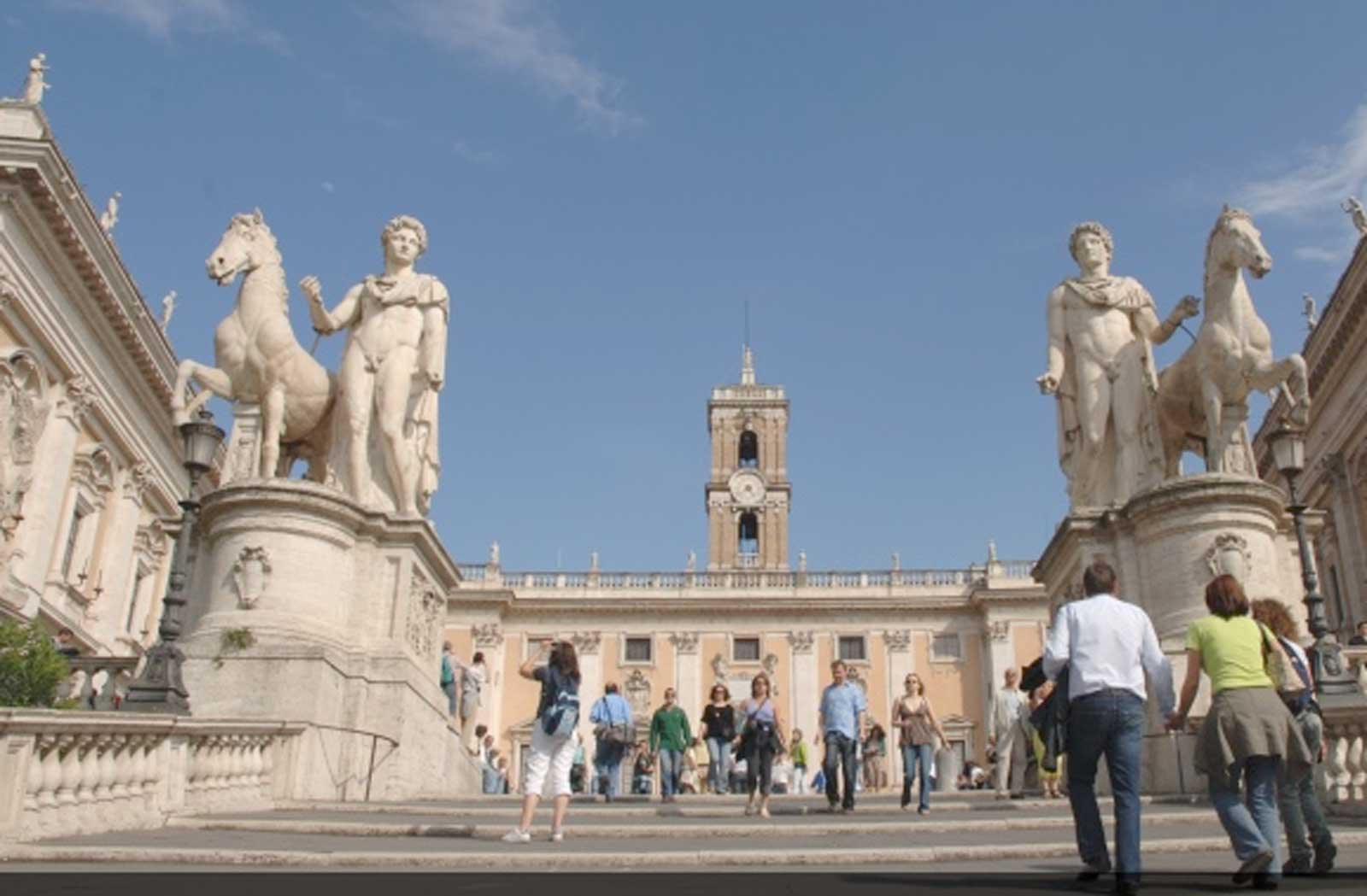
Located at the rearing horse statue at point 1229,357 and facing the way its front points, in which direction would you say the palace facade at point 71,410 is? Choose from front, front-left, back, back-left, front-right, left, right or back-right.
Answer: back-right

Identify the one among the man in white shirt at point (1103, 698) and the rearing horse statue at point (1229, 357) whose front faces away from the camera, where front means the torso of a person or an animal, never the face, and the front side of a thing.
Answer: the man in white shirt

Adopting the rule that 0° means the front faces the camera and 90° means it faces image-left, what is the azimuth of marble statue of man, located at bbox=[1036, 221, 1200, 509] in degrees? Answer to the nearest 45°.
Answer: approximately 0°

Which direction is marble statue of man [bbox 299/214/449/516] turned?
toward the camera

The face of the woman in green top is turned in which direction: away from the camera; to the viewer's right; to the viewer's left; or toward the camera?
away from the camera

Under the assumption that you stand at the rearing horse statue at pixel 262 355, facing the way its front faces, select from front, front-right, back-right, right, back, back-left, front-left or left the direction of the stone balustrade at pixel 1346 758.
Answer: left

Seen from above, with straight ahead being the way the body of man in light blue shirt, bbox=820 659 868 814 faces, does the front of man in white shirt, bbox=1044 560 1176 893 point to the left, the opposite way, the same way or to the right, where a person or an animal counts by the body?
the opposite way

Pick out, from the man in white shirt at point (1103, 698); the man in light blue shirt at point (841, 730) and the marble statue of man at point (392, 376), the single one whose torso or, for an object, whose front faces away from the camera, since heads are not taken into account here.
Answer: the man in white shirt

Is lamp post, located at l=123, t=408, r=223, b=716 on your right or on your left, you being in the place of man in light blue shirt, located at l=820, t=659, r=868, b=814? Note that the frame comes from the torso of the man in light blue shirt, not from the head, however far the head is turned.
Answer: on your right

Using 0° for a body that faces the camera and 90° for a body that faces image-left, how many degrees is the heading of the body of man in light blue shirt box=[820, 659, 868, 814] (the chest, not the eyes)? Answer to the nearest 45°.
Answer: approximately 0°

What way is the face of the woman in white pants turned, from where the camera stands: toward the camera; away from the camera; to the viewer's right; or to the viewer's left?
away from the camera

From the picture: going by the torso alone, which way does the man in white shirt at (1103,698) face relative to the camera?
away from the camera
